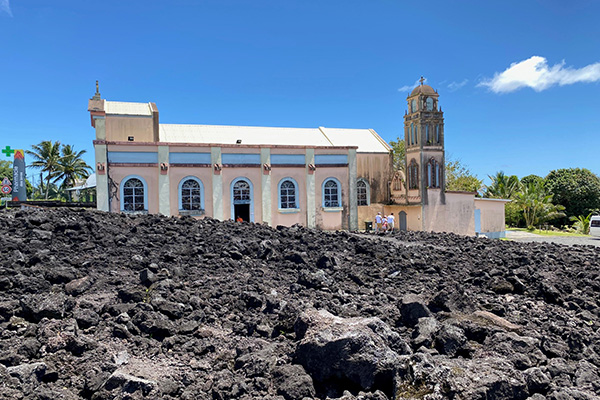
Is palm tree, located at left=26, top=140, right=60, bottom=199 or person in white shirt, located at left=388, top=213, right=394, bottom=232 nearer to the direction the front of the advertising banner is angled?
the person in white shirt

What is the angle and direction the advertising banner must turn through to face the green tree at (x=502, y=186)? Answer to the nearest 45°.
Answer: approximately 90° to its left

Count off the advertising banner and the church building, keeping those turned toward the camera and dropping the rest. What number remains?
1

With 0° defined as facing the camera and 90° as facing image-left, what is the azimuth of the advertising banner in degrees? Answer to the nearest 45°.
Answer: approximately 0°
